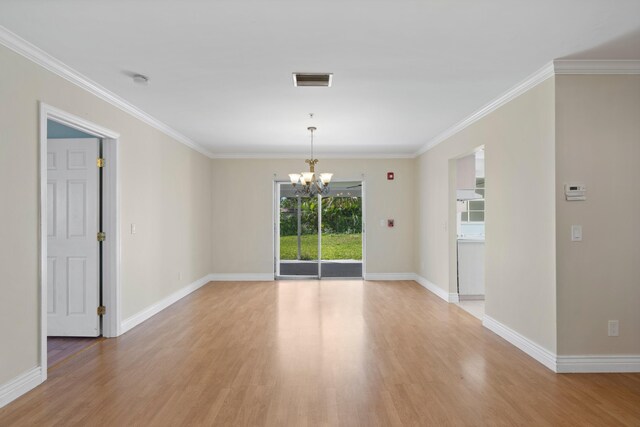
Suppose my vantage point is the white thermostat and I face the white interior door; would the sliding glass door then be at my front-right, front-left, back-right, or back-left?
front-right

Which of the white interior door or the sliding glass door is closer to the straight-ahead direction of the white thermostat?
the white interior door

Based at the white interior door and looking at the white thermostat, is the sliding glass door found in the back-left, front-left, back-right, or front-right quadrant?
front-left

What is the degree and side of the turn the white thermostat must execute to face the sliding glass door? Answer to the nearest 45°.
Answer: approximately 135° to its right

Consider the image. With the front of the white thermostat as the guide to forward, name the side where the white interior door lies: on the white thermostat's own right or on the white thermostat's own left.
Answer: on the white thermostat's own right

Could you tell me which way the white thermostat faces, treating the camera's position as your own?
facing the viewer
